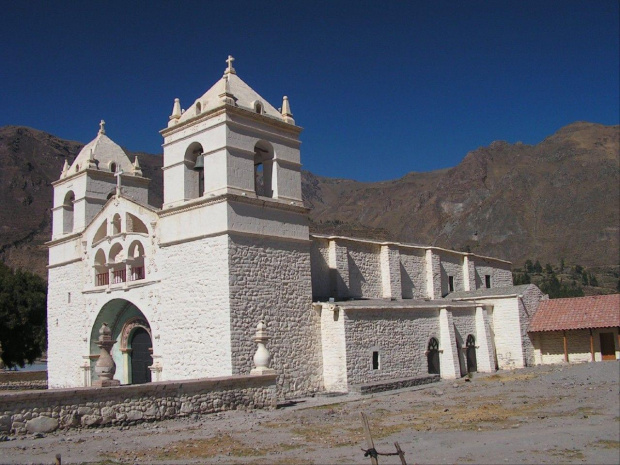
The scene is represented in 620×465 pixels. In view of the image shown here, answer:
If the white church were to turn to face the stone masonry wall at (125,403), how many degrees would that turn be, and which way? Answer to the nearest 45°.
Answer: approximately 45° to its left

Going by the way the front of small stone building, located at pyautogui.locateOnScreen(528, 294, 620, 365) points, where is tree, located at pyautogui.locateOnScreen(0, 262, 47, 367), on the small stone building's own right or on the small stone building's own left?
on the small stone building's own right

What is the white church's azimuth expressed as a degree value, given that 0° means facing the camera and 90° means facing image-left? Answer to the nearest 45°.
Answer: approximately 45°

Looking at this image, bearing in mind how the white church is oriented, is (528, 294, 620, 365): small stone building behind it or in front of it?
behind

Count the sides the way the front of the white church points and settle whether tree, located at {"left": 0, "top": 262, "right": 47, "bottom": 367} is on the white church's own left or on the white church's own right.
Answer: on the white church's own right

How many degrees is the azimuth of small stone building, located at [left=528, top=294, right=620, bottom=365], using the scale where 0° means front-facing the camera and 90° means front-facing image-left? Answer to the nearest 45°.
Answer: approximately 0°

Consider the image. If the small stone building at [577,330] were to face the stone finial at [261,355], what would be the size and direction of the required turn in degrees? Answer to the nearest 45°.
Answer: approximately 45° to its right
